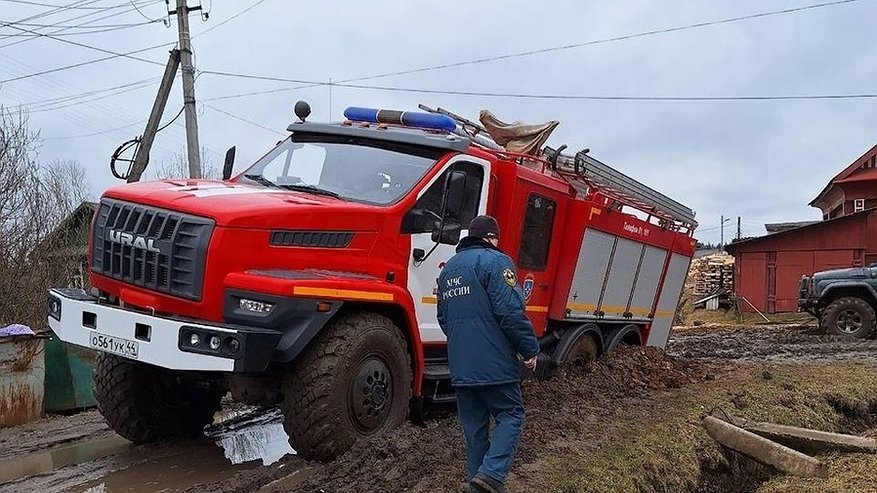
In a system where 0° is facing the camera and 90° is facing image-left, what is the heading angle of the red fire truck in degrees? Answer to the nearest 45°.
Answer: approximately 45°

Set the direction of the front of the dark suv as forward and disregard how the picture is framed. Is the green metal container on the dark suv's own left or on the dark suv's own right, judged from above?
on the dark suv's own left

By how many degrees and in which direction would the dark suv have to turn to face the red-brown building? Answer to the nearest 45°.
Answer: approximately 90° to its right

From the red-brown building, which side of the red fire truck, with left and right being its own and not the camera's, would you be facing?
back

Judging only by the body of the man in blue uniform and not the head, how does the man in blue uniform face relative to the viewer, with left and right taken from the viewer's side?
facing away from the viewer and to the right of the viewer

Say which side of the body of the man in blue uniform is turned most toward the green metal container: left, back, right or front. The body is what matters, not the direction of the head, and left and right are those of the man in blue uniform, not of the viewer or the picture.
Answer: left

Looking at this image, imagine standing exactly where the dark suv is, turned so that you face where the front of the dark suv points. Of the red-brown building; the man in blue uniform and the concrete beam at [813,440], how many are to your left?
2

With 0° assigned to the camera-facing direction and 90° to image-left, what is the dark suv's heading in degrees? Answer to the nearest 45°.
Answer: approximately 90°

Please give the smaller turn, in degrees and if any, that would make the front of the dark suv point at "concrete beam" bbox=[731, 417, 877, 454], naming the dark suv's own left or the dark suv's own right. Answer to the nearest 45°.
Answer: approximately 90° to the dark suv's own left

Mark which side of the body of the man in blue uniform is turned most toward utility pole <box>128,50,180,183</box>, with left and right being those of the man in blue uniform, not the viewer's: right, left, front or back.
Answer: left

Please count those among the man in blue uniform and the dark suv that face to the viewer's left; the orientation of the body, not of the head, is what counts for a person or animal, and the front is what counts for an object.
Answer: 1
